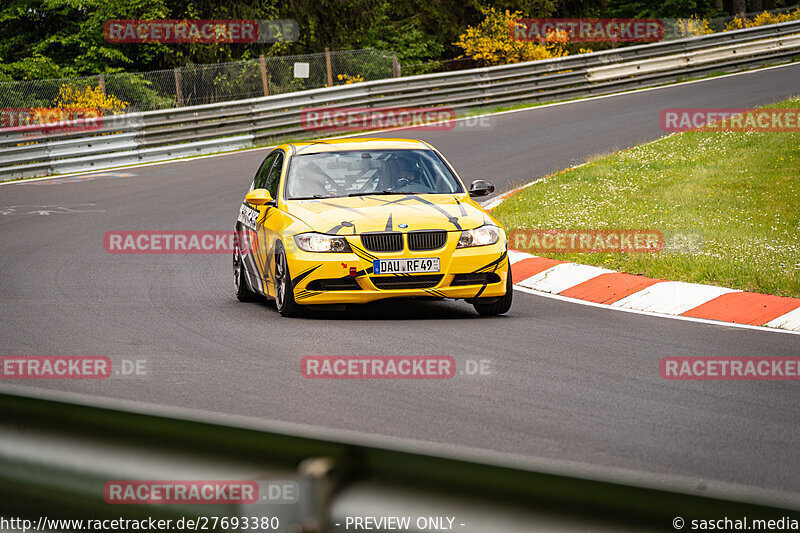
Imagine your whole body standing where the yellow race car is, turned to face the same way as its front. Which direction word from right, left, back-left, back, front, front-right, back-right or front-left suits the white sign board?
back

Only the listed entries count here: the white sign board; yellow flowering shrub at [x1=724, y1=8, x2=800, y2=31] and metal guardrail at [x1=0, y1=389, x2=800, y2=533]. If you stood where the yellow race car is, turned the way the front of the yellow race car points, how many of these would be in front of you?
1

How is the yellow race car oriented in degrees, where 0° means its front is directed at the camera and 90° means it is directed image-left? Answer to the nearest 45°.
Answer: approximately 0°

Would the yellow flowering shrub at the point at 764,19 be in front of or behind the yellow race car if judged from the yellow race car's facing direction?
behind

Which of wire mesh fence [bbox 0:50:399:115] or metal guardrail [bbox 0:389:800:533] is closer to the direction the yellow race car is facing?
the metal guardrail

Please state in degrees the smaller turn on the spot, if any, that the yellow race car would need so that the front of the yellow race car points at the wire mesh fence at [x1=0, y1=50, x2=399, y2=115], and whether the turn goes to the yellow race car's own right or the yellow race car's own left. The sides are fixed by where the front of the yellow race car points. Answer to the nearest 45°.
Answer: approximately 180°

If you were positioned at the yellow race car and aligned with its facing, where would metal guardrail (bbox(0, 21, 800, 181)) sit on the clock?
The metal guardrail is roughly at 6 o'clock from the yellow race car.

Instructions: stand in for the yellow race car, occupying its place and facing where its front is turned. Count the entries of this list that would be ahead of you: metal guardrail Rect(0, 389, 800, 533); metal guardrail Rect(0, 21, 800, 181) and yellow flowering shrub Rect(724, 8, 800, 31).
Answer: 1

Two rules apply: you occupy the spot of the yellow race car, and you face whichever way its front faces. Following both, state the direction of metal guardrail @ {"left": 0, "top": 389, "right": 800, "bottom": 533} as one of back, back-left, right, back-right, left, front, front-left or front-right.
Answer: front
